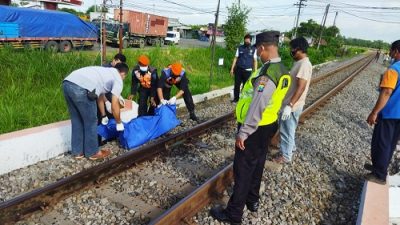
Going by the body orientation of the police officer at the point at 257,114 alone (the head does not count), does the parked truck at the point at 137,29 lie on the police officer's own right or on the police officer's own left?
on the police officer's own right

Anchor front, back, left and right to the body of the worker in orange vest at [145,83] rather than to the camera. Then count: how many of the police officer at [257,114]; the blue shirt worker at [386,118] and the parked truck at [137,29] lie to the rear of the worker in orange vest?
1

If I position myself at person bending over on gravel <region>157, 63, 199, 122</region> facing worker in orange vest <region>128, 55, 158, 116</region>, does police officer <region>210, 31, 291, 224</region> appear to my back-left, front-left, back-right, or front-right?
back-left

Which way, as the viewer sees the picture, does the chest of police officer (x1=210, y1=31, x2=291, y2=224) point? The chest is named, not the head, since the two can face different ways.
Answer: to the viewer's left

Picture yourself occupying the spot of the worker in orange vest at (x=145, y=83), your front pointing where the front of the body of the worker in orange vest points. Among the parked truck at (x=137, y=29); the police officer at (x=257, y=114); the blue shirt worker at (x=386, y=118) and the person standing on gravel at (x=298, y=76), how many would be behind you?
1

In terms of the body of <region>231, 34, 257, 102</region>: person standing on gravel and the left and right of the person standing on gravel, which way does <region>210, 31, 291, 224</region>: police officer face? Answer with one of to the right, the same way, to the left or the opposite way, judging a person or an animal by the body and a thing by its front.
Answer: to the right

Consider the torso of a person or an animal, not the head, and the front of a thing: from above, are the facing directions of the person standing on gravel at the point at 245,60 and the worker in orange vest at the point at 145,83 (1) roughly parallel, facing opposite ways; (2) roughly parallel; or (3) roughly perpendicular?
roughly parallel

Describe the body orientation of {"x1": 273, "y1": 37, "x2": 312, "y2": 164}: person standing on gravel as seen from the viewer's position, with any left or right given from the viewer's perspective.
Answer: facing to the left of the viewer

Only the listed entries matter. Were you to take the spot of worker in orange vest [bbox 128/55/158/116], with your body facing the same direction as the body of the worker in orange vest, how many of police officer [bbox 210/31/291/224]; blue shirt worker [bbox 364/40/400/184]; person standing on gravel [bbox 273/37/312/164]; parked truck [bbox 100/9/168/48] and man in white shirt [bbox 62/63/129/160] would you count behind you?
1

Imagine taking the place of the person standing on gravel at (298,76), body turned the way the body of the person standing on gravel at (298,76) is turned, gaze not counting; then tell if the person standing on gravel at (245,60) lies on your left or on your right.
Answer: on your right

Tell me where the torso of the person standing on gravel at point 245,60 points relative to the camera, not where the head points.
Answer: toward the camera

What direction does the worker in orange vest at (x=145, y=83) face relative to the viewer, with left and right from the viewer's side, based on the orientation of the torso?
facing the viewer

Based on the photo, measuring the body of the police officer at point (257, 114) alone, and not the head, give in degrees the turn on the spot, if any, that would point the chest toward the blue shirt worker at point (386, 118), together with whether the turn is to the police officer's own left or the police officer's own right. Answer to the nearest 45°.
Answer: approximately 135° to the police officer's own right

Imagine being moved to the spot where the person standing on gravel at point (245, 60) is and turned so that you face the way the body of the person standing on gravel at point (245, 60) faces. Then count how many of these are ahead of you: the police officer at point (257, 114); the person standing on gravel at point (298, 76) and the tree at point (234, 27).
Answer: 2
